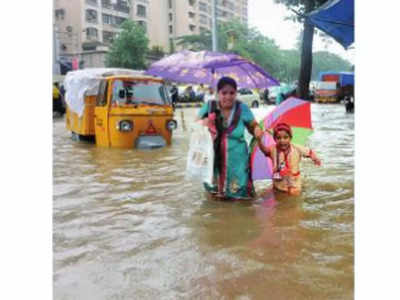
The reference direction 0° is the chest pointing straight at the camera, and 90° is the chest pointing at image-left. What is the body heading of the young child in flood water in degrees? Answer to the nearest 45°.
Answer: approximately 0°

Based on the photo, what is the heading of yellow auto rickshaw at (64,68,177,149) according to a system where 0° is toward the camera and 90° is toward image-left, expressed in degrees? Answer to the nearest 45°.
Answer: approximately 315°

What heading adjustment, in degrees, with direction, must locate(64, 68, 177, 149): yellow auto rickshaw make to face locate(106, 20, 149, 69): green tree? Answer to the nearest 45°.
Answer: approximately 135° to its left

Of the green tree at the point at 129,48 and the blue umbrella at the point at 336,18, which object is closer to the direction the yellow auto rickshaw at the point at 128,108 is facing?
the blue umbrella

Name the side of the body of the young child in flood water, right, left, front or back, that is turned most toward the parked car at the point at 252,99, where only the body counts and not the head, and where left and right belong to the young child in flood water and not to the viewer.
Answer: back
